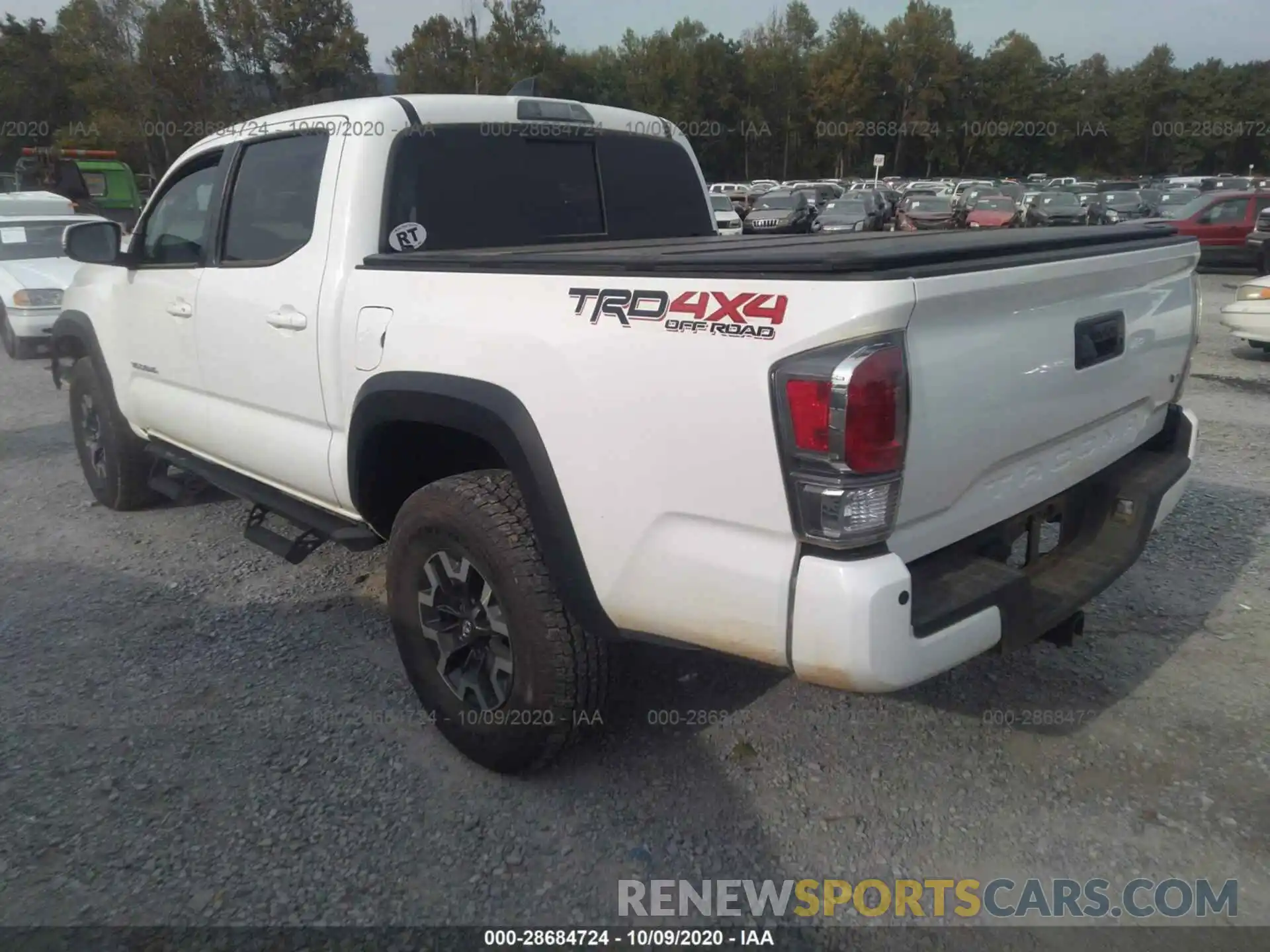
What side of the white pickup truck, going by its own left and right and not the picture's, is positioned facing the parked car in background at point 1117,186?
right

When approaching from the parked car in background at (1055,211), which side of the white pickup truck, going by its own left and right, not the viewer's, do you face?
right

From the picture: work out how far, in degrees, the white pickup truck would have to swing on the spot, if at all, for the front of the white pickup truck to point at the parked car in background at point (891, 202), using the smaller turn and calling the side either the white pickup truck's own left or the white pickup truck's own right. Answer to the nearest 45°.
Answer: approximately 45° to the white pickup truck's own right

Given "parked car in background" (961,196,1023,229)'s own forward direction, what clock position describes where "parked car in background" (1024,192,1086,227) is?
"parked car in background" (1024,192,1086,227) is roughly at 9 o'clock from "parked car in background" (961,196,1023,229).

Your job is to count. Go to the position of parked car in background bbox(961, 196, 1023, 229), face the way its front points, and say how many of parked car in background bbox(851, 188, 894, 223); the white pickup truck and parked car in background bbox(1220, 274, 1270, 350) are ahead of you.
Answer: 2

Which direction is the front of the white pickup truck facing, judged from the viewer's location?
facing away from the viewer and to the left of the viewer

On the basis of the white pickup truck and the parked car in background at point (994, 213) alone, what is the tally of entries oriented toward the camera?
1

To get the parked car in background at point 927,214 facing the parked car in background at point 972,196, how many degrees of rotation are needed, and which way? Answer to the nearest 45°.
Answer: approximately 135° to its left

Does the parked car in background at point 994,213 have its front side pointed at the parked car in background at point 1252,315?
yes

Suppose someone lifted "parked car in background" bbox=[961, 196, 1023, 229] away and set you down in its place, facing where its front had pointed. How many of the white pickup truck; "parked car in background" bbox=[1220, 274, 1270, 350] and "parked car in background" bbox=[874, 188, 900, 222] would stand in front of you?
2

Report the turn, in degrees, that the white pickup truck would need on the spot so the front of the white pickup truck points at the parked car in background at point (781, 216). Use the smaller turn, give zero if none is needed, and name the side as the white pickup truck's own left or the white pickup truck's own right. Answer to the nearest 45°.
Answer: approximately 45° to the white pickup truck's own right

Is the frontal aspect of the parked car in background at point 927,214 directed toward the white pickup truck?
yes

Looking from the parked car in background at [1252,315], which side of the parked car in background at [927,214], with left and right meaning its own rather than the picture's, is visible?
front
